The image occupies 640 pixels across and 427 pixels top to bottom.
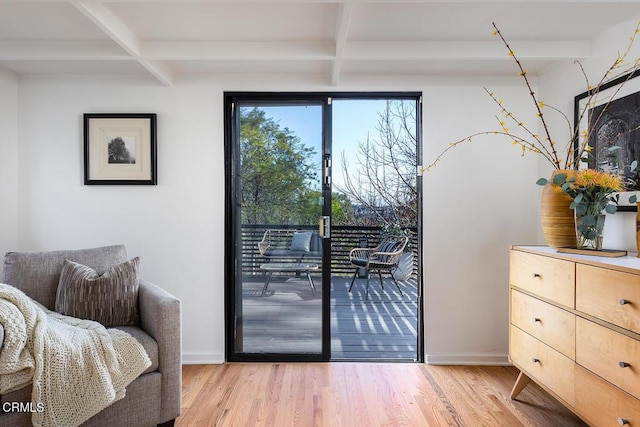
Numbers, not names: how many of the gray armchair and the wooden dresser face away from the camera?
0

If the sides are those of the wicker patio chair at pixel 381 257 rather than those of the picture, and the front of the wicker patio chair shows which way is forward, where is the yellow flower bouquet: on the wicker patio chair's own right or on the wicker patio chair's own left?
on the wicker patio chair's own left

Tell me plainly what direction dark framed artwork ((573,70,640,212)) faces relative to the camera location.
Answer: facing the viewer and to the left of the viewer

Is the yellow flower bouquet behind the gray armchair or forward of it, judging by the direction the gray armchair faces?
forward

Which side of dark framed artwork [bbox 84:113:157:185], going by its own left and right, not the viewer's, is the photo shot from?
front

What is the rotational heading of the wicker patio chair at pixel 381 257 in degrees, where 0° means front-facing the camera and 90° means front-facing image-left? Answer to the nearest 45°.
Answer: approximately 45°

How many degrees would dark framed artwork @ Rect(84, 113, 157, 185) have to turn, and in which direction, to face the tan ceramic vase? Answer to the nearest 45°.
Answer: approximately 45° to its left

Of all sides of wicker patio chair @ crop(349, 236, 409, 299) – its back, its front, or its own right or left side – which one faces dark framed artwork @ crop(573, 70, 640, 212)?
left

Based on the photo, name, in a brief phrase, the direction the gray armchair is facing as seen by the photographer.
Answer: facing the viewer and to the right of the viewer

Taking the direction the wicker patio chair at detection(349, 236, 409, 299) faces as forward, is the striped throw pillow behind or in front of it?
in front
